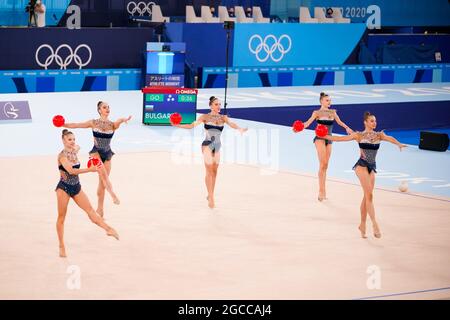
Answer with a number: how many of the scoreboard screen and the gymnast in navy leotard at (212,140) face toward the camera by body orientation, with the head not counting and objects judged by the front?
2

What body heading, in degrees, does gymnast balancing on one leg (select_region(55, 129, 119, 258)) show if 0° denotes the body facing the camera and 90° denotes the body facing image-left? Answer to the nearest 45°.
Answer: approximately 315°

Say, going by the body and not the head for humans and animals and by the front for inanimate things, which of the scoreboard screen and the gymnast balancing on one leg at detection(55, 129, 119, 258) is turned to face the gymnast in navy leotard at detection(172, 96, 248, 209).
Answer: the scoreboard screen

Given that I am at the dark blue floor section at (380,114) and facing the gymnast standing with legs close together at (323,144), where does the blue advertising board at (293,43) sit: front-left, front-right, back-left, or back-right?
back-right

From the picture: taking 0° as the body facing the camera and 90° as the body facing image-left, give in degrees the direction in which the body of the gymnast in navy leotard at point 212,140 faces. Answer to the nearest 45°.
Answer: approximately 0°

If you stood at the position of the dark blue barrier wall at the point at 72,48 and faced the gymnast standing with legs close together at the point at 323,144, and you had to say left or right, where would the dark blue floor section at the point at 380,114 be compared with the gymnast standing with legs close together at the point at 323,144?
left

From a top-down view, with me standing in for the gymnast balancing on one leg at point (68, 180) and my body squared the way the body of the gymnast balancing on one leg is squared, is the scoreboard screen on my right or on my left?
on my left

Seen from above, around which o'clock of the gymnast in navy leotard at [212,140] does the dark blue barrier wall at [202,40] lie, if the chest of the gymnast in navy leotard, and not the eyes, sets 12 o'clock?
The dark blue barrier wall is roughly at 6 o'clock from the gymnast in navy leotard.

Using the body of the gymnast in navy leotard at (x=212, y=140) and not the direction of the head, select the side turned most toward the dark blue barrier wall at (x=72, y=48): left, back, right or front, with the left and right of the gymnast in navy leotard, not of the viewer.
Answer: back

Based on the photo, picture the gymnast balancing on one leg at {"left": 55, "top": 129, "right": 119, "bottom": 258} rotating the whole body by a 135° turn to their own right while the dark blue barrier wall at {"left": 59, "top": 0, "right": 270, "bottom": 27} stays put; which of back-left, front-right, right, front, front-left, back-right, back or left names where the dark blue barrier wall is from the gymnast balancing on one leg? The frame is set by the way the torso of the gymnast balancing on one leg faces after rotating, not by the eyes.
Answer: right

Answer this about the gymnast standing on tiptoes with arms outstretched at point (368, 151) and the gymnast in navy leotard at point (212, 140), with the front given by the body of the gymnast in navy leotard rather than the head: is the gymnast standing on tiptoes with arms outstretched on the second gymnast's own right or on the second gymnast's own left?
on the second gymnast's own left

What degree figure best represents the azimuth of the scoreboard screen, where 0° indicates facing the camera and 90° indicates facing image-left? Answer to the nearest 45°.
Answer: approximately 0°
